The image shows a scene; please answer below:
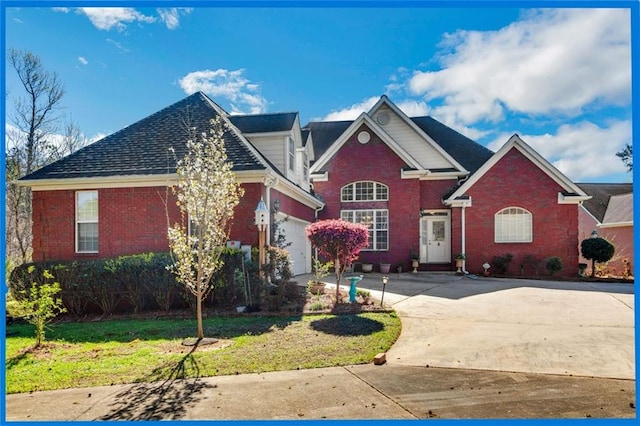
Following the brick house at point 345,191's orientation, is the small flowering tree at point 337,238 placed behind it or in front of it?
in front

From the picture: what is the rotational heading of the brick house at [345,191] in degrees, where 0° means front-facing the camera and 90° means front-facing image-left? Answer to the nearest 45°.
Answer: approximately 0°

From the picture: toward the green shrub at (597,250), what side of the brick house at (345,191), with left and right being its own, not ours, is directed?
left
